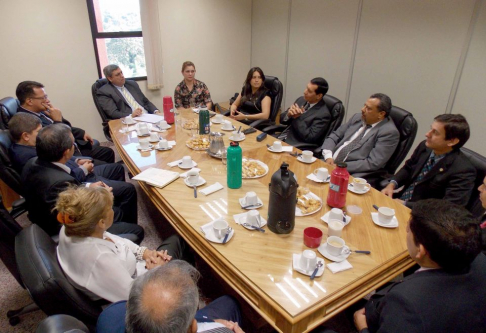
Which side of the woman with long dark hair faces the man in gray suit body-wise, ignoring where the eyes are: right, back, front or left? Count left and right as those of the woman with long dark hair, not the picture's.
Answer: left

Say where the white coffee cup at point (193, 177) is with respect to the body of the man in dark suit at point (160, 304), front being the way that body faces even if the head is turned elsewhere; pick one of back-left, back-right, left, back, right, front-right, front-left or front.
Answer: front-left

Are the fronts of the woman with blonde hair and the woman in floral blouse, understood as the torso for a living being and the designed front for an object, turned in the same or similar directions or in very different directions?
very different directions

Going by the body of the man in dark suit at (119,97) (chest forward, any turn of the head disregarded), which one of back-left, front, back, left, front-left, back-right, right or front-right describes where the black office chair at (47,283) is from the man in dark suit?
front-right

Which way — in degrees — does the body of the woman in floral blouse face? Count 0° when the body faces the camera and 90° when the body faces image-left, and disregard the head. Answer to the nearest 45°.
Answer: approximately 0°

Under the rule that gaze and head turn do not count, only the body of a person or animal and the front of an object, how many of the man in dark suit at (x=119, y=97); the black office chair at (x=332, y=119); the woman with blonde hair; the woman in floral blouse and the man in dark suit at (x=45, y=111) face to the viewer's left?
1

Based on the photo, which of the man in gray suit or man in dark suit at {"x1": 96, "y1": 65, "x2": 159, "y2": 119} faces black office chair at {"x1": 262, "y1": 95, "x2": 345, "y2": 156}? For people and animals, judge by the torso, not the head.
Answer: the man in dark suit

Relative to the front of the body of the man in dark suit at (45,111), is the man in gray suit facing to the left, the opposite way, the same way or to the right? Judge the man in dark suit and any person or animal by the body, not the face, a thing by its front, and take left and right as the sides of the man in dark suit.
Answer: the opposite way

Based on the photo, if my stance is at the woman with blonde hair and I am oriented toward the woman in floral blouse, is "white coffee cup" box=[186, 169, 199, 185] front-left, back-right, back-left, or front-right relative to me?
front-right

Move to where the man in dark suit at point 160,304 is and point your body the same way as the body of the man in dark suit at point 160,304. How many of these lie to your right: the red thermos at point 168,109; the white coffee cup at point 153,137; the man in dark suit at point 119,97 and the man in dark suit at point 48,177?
0

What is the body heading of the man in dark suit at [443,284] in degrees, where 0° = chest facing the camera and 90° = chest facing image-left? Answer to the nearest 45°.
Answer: approximately 135°

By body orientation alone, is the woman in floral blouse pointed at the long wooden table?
yes

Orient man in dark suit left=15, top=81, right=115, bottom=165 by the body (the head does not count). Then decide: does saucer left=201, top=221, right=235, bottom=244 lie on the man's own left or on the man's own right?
on the man's own right

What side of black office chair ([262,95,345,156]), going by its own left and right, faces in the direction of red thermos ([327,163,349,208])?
left

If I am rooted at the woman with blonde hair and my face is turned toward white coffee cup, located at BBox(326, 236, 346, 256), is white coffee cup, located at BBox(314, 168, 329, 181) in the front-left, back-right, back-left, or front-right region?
front-left

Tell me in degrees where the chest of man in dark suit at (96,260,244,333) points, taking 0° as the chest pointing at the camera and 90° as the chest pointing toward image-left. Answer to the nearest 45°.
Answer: approximately 225°
